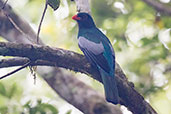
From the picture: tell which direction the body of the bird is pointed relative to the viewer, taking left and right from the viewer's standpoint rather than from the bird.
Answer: facing away from the viewer and to the left of the viewer

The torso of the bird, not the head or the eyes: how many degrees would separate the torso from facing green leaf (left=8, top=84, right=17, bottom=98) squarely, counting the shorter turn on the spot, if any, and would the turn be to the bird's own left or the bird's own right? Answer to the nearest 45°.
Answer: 0° — it already faces it

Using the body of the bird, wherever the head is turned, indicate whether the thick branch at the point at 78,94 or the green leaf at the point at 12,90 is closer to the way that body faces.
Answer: the green leaf
